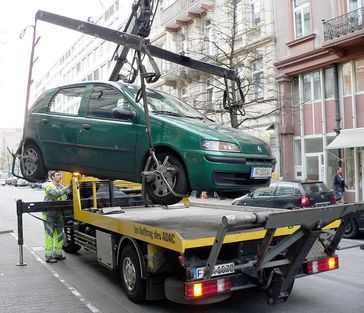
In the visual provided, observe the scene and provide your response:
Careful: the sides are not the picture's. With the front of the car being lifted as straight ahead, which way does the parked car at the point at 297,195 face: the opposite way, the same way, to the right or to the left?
the opposite way

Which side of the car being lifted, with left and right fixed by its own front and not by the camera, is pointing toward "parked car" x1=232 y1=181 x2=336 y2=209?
left

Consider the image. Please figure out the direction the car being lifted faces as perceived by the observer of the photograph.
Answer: facing the viewer and to the right of the viewer

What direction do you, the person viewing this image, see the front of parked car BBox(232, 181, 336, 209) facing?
facing away from the viewer and to the left of the viewer

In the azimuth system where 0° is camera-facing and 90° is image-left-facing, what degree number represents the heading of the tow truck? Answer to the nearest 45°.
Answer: approximately 135°

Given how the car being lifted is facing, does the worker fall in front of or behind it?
behind

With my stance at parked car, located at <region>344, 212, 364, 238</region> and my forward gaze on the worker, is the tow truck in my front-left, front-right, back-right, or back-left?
front-left

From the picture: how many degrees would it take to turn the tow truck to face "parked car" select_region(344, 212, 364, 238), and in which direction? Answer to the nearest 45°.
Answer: approximately 90° to its right

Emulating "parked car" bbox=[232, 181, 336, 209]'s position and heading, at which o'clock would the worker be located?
The worker is roughly at 9 o'clock from the parked car.

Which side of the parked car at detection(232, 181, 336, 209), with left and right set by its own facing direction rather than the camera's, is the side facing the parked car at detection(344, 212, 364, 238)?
back
